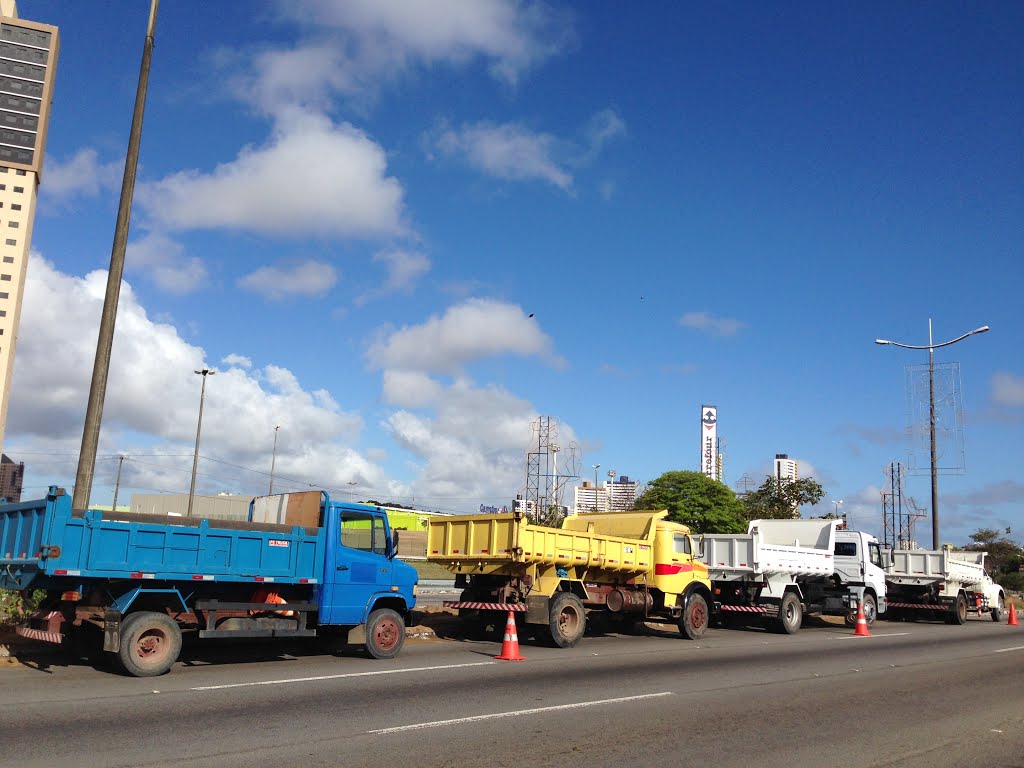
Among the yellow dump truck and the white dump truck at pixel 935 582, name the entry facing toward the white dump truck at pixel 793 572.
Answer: the yellow dump truck

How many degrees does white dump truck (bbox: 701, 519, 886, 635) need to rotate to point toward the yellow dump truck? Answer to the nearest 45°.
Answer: approximately 180°

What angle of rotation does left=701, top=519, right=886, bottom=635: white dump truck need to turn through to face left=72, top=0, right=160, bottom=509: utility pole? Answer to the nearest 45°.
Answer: approximately 180°

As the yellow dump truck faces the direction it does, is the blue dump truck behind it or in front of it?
behind

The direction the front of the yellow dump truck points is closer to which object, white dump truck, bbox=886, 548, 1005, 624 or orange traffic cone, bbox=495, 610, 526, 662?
the white dump truck

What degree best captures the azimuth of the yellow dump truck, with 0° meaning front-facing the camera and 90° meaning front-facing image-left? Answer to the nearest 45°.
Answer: approximately 225°

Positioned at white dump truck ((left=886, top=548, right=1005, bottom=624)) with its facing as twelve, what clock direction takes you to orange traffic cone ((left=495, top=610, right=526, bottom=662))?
The orange traffic cone is roughly at 5 o'clock from the white dump truck.

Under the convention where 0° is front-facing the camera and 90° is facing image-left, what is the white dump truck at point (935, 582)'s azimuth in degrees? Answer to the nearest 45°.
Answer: approximately 225°

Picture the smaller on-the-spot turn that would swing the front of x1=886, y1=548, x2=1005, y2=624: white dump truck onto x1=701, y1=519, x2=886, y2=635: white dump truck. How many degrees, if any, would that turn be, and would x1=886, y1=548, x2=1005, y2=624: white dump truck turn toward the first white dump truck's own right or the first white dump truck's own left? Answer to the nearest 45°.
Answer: approximately 135° to the first white dump truck's own right

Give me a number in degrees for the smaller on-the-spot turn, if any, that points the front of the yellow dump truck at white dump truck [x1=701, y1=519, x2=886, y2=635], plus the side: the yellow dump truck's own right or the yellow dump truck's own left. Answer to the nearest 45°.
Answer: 0° — it already faces it

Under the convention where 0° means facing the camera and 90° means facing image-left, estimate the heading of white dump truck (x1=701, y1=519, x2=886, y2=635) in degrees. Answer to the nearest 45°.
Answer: approximately 225°
